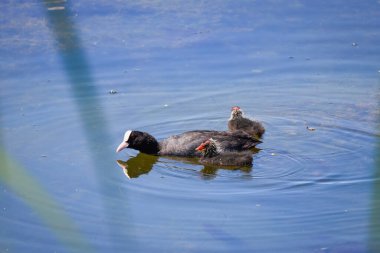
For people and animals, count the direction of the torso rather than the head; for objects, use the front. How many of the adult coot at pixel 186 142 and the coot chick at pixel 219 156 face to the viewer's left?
2

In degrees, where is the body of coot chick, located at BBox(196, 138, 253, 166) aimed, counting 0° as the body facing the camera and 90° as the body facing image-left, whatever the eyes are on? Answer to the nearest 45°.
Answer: approximately 90°

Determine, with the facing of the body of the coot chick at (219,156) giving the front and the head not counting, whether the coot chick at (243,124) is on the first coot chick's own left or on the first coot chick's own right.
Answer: on the first coot chick's own right

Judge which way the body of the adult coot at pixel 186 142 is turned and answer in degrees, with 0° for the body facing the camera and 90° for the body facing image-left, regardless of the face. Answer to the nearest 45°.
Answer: approximately 90°
